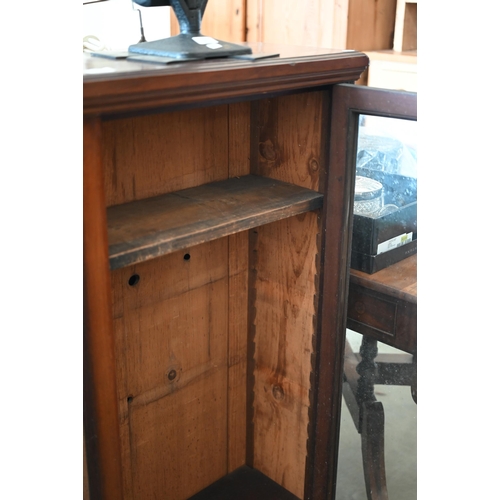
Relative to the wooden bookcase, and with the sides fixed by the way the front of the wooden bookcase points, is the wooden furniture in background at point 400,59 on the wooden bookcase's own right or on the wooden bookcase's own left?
on the wooden bookcase's own left

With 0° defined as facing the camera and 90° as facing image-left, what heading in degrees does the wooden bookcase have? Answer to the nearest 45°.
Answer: approximately 315°

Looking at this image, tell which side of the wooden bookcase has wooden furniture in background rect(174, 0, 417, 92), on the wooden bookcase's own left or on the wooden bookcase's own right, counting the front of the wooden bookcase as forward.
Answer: on the wooden bookcase's own left
